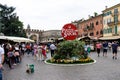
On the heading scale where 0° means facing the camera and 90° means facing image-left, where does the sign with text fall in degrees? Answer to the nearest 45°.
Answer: approximately 0°
